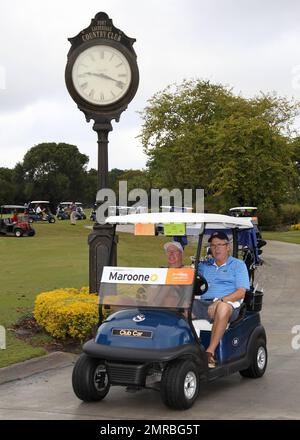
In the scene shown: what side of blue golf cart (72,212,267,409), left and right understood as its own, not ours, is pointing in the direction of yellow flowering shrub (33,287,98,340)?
right

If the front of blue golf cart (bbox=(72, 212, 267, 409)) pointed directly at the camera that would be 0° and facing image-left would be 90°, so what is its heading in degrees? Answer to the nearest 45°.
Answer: approximately 45°
